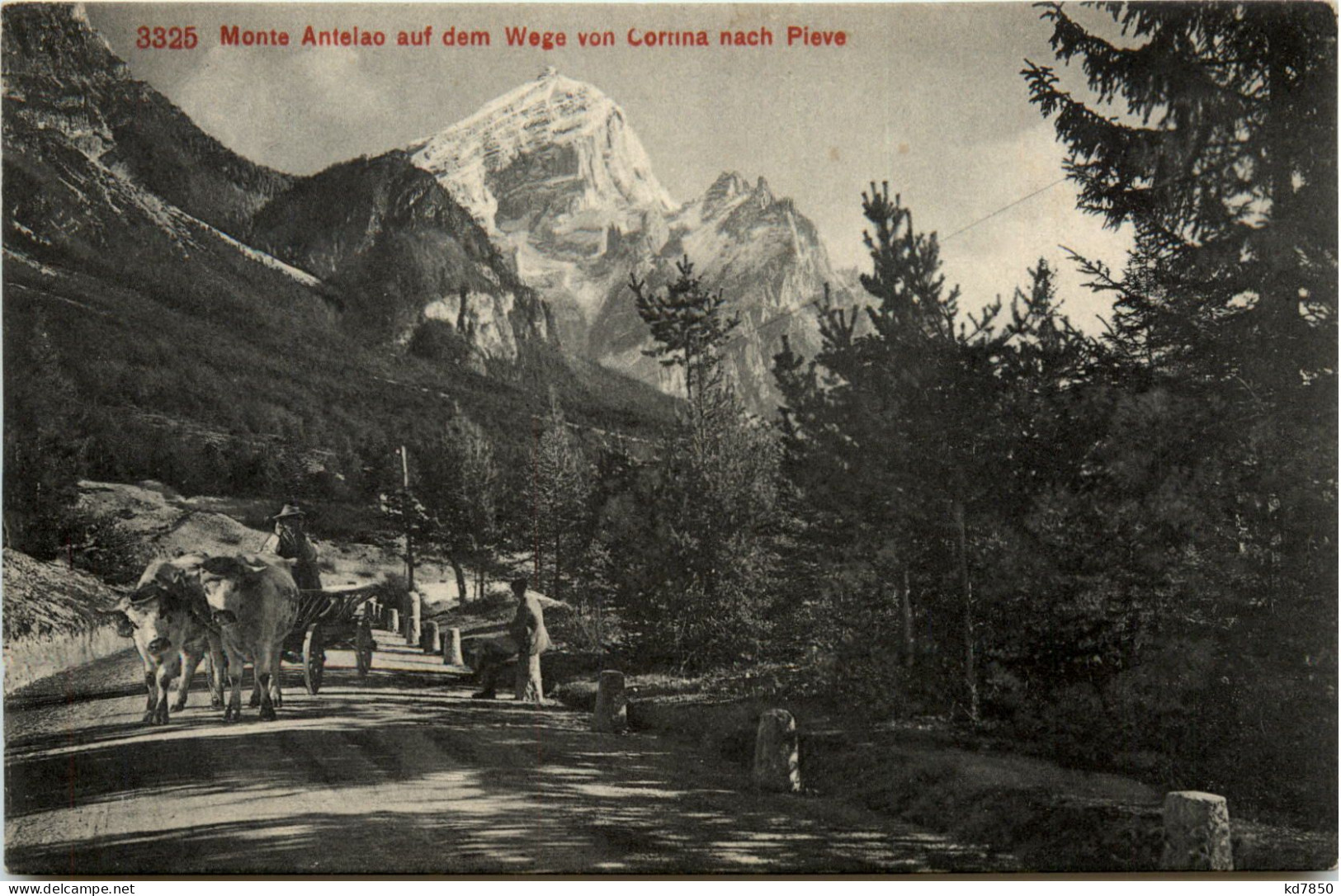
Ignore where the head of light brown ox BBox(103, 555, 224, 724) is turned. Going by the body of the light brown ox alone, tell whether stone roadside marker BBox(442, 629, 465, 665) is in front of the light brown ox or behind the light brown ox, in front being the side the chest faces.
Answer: behind

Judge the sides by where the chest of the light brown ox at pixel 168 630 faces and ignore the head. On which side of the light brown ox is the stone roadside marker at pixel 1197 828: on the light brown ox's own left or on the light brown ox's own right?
on the light brown ox's own left

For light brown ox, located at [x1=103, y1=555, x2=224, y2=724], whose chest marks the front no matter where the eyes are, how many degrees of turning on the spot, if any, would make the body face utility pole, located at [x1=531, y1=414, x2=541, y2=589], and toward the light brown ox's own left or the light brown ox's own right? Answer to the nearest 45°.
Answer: approximately 135° to the light brown ox's own left
